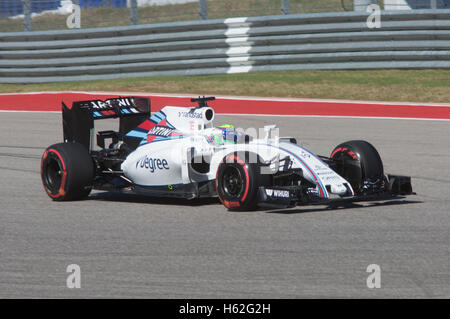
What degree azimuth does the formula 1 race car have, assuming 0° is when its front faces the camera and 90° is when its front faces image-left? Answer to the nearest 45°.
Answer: approximately 315°
